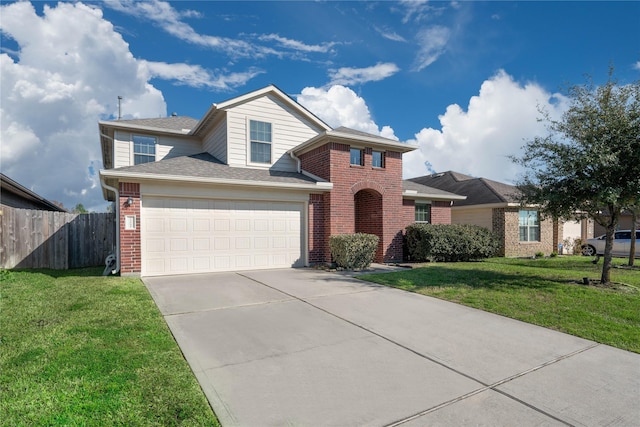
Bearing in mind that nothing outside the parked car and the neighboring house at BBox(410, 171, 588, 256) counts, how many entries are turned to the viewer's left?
1

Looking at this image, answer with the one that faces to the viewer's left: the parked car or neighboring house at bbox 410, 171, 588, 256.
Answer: the parked car

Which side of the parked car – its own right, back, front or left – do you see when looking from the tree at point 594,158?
left

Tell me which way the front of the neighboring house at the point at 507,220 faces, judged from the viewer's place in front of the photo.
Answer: facing the viewer and to the right of the viewer

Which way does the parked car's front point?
to the viewer's left

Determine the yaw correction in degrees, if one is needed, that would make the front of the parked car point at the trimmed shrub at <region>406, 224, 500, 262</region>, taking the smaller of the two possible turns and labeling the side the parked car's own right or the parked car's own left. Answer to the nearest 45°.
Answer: approximately 45° to the parked car's own left

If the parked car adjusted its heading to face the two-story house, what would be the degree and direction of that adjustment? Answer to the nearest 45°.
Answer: approximately 45° to its left
